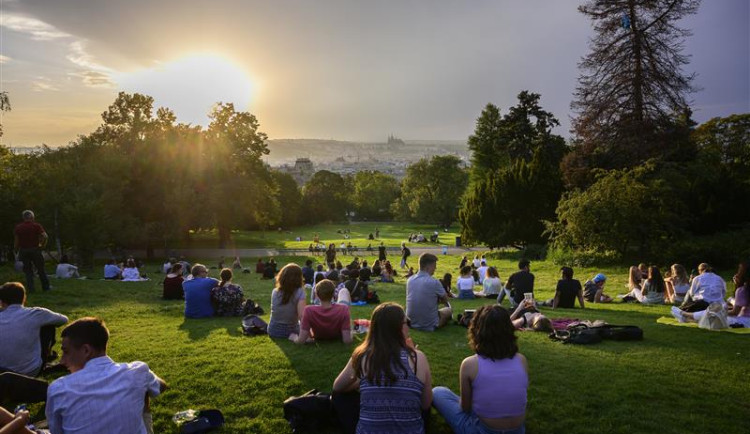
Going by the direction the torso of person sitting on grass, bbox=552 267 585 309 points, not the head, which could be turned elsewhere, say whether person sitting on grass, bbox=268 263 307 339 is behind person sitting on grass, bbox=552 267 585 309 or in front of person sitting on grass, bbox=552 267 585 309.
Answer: behind

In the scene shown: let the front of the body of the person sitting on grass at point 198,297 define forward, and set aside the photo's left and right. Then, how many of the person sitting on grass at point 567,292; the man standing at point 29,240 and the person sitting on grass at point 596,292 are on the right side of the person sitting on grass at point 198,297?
2

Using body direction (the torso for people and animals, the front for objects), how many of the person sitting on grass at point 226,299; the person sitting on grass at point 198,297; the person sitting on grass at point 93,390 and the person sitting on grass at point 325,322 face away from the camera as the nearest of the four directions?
4

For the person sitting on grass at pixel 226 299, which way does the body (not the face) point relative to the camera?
away from the camera

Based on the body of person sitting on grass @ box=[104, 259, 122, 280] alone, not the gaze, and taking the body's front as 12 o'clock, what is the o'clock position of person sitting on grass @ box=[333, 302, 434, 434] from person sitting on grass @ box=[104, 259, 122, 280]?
person sitting on grass @ box=[333, 302, 434, 434] is roughly at 6 o'clock from person sitting on grass @ box=[104, 259, 122, 280].

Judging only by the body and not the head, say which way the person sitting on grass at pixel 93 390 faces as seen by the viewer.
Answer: away from the camera

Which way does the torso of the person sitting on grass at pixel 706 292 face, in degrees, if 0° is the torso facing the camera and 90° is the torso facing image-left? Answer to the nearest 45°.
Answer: approximately 135°

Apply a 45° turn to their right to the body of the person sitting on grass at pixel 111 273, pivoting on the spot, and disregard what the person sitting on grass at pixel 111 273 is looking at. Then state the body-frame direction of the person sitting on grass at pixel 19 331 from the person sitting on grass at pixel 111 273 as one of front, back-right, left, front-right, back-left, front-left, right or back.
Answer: back-right

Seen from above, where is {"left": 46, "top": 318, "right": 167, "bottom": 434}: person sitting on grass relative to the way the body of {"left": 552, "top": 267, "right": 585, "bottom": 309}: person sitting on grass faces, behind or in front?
behind

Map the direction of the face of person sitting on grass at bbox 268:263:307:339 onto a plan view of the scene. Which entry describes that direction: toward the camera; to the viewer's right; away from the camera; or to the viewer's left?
away from the camera

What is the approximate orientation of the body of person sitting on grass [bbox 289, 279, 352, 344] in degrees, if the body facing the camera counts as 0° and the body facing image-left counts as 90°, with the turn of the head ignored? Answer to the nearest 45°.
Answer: approximately 180°

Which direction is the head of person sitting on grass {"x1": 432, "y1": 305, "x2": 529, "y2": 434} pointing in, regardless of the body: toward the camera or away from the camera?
away from the camera

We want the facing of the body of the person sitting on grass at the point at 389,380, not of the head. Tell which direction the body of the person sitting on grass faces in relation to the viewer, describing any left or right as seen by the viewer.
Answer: facing away from the viewer

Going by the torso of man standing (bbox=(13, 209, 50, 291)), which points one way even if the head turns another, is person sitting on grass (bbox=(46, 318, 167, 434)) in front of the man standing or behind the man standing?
behind

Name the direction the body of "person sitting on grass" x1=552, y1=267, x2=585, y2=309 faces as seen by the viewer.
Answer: away from the camera
